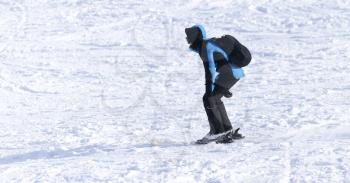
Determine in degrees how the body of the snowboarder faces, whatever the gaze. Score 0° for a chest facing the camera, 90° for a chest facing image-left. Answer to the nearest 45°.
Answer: approximately 90°
